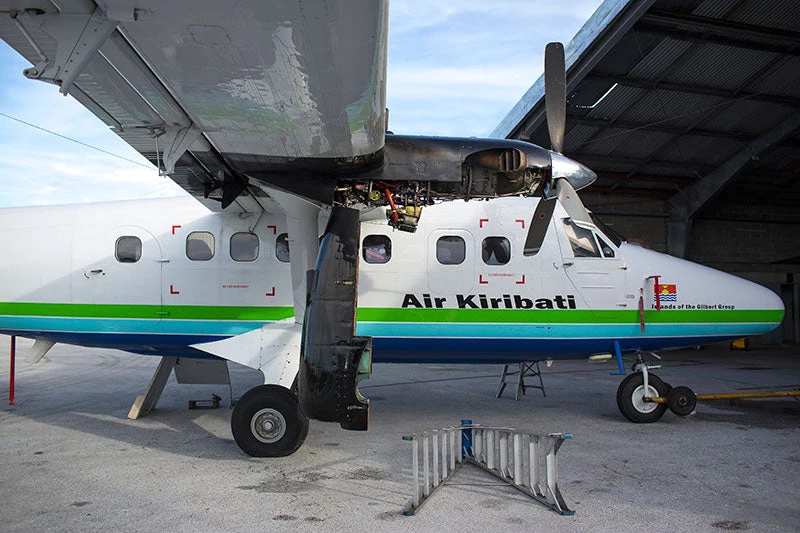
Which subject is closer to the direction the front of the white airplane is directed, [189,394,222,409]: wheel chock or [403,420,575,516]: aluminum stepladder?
the aluminum stepladder

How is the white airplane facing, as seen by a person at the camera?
facing to the right of the viewer

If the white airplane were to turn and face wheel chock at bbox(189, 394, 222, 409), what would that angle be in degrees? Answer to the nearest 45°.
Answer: approximately 135° to its left

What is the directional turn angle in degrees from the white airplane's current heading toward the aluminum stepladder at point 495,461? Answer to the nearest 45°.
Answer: approximately 45° to its right
